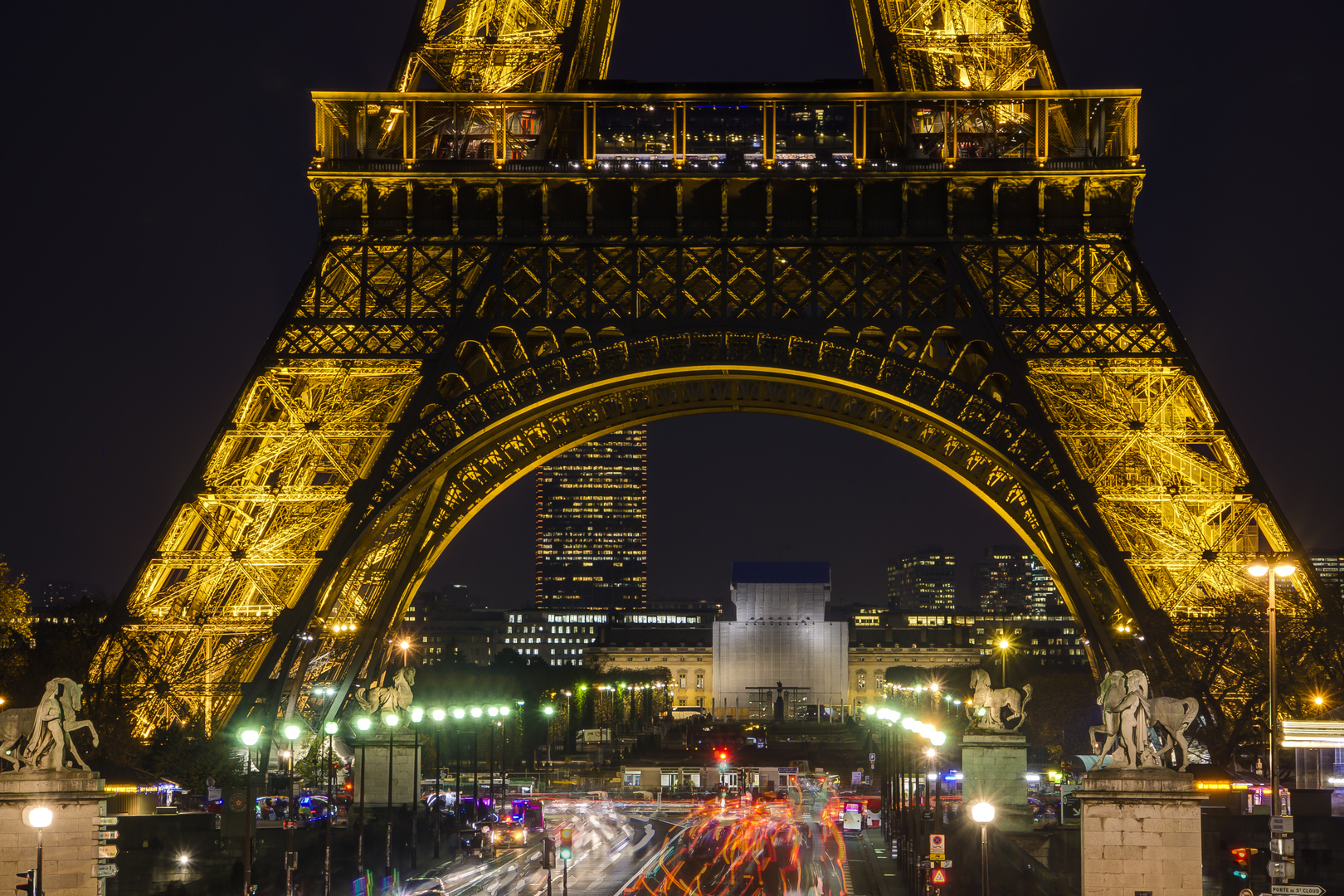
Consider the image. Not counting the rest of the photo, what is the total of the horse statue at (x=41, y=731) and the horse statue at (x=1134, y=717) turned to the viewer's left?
1

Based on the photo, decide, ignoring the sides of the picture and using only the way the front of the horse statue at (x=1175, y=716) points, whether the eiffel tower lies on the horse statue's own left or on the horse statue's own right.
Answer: on the horse statue's own right

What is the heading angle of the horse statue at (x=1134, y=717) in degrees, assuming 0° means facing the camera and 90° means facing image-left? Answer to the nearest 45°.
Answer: approximately 90°

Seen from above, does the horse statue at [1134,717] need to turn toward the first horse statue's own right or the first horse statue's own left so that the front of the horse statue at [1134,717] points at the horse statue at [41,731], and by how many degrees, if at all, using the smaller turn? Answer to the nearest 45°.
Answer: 0° — it already faces it

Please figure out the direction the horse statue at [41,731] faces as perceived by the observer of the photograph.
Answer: facing to the right of the viewer
